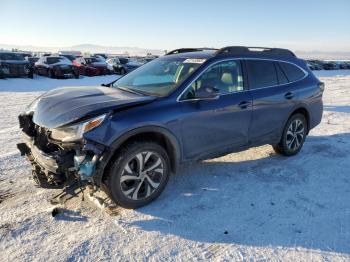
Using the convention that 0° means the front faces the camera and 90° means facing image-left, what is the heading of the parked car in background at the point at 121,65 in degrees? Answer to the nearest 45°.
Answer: approximately 45°

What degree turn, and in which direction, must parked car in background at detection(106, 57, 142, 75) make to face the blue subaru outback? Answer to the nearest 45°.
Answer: approximately 45° to its left

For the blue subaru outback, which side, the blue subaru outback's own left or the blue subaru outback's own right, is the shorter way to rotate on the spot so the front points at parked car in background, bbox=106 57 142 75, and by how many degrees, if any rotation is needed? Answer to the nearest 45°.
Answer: approximately 135° to the blue subaru outback's own right

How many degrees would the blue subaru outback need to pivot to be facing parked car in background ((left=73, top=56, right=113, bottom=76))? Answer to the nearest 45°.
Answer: approximately 135° to its right

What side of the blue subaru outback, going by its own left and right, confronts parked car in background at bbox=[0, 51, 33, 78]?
right

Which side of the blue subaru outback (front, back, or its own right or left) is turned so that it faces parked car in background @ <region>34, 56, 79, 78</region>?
right
